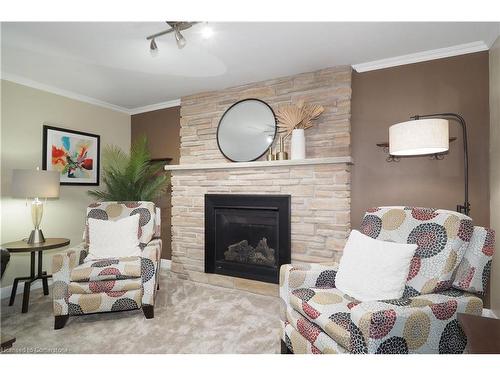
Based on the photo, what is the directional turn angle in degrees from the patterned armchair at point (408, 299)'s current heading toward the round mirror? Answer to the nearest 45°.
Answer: approximately 90° to its right

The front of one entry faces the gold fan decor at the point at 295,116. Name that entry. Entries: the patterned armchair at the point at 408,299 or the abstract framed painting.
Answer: the abstract framed painting

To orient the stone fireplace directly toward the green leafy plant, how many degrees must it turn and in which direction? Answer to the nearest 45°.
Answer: approximately 45° to its right

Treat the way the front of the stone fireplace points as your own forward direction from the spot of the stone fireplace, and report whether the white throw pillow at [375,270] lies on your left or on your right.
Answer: on your left

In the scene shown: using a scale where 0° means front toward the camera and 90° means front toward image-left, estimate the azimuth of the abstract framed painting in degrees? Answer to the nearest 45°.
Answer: approximately 315°

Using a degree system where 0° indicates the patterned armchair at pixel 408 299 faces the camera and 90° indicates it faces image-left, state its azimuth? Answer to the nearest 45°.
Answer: approximately 45°

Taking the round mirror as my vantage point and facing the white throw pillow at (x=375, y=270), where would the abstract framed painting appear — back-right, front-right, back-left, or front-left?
back-right

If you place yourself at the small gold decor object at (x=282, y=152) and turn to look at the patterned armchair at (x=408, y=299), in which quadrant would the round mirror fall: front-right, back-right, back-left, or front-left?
back-right

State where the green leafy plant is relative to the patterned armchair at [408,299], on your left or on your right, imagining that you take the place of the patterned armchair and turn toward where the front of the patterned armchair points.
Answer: on your right

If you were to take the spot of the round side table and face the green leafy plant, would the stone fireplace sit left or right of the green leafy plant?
right
